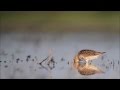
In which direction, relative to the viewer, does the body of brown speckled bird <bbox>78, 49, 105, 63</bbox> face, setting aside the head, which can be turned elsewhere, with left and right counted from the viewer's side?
facing to the left of the viewer
